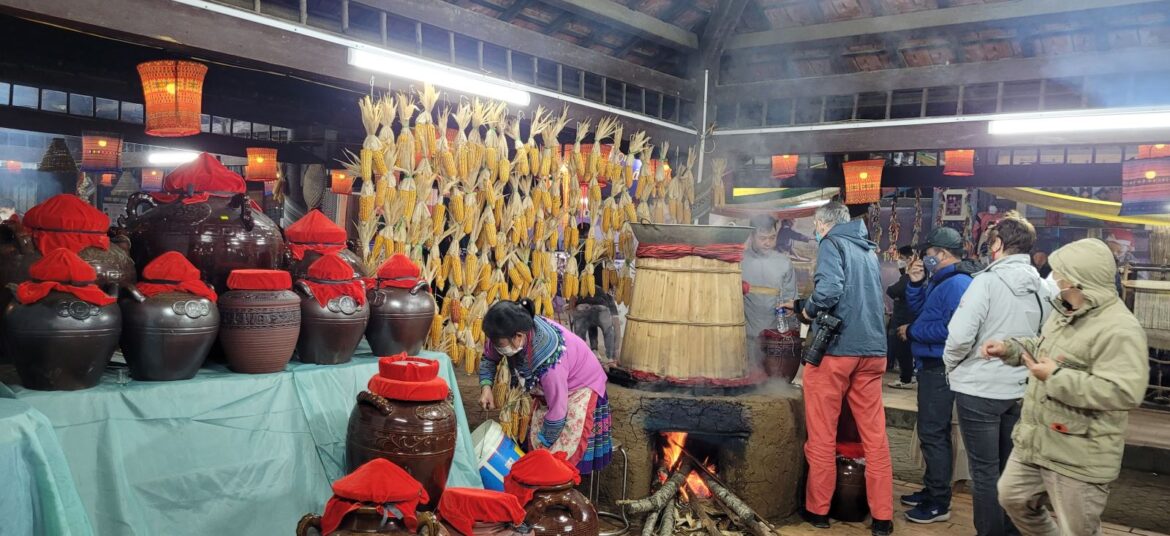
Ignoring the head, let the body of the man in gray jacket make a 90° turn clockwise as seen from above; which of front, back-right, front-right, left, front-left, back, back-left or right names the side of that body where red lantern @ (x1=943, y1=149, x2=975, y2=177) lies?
front-left

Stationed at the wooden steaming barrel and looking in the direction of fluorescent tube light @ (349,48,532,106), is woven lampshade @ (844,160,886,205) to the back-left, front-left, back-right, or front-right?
back-right

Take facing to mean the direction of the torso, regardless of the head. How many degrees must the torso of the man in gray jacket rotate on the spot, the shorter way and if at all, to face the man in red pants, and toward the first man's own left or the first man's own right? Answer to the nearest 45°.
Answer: approximately 45° to the first man's own left

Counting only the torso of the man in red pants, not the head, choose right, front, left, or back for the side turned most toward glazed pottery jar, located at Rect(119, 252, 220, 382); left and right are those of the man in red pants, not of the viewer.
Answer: left

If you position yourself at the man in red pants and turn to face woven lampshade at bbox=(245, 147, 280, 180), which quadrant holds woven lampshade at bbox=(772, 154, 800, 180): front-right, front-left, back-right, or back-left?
front-right

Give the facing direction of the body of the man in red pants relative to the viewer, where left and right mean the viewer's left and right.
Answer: facing away from the viewer and to the left of the viewer

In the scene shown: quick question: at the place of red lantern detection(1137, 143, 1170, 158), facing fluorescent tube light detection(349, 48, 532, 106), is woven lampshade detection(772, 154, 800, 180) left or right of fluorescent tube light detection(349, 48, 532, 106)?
right

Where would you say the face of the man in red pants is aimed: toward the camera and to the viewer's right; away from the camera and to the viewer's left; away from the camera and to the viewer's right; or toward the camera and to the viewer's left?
away from the camera and to the viewer's left

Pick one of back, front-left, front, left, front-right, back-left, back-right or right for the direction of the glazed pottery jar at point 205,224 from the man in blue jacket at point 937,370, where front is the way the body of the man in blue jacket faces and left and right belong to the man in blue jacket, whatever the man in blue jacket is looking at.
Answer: front-left

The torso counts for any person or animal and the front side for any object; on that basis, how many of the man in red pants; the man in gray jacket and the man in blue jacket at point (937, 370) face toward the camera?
0

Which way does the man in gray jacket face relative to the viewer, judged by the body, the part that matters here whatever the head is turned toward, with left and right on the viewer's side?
facing away from the viewer and to the left of the viewer

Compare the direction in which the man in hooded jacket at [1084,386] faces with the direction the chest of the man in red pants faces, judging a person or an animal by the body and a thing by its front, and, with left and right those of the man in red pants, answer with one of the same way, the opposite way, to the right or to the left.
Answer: to the left

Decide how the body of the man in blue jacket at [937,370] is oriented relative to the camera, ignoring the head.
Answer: to the viewer's left

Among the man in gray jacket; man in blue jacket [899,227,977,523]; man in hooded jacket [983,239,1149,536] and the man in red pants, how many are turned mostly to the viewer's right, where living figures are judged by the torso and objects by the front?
0

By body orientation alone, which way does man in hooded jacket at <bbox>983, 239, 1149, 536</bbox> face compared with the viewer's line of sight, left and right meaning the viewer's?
facing the viewer and to the left of the viewer
